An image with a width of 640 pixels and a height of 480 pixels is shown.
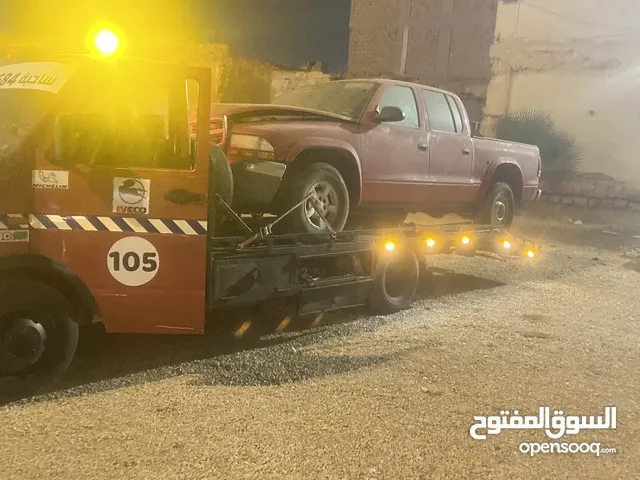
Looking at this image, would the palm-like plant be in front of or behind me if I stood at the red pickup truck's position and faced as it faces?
behind

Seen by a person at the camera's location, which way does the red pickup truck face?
facing the viewer and to the left of the viewer

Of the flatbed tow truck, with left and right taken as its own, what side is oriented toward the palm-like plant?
back
